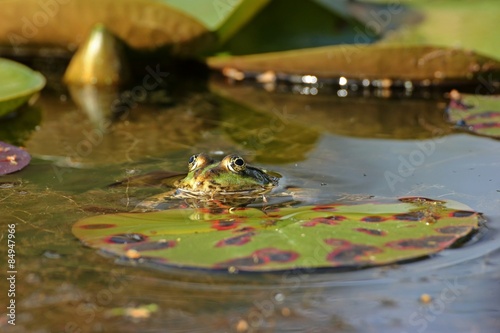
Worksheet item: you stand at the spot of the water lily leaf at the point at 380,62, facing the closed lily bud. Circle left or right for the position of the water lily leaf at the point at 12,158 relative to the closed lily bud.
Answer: left

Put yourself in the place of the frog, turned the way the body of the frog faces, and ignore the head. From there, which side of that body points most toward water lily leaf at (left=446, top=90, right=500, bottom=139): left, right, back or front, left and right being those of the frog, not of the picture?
back

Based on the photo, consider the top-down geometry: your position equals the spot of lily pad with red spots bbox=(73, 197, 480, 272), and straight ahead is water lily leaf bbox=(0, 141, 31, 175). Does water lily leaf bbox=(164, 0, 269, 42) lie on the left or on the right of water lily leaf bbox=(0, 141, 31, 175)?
right

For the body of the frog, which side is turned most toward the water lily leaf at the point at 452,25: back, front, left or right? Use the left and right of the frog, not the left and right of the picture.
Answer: back

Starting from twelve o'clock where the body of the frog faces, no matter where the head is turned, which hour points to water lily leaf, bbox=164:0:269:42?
The water lily leaf is roughly at 4 o'clock from the frog.
